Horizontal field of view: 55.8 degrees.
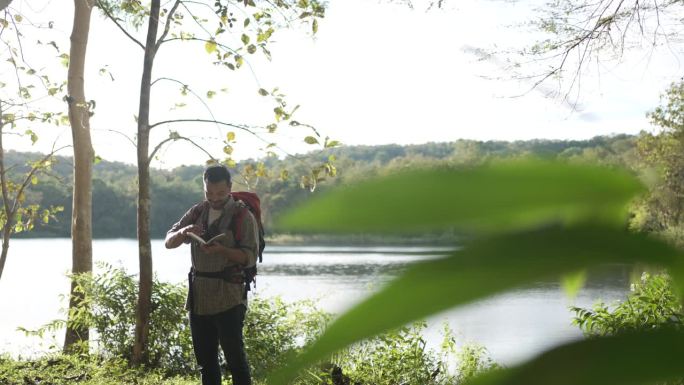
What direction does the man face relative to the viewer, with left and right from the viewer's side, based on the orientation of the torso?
facing the viewer and to the left of the viewer

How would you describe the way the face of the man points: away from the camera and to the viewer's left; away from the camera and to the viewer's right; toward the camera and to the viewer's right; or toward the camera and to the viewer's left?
toward the camera and to the viewer's left

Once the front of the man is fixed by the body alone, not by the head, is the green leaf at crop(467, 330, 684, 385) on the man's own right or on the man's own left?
on the man's own left

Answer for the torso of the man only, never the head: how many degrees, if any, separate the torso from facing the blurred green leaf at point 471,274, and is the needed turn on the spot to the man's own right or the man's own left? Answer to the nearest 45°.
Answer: approximately 45° to the man's own left

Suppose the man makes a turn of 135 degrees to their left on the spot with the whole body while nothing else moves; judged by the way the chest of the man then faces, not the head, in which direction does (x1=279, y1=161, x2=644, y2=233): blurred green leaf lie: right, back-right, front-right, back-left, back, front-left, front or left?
right
